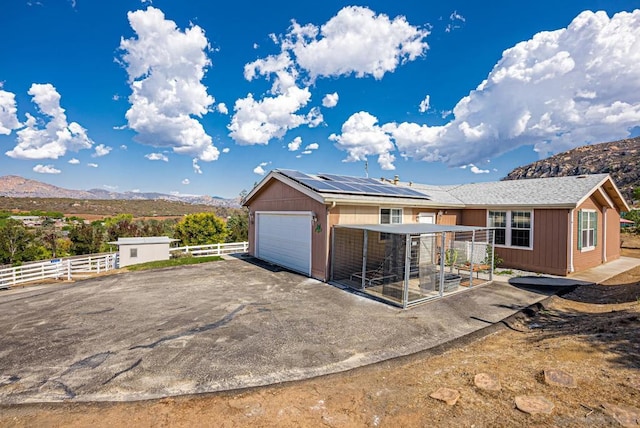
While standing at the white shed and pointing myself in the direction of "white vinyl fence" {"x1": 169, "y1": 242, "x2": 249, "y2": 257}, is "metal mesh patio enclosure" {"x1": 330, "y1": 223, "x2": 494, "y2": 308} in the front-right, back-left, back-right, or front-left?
front-right

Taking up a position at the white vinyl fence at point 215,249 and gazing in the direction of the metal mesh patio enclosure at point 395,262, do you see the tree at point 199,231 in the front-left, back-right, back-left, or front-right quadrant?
back-left

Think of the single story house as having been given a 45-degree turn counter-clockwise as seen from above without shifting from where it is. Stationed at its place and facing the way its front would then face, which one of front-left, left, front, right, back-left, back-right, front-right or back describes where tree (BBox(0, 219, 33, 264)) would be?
right

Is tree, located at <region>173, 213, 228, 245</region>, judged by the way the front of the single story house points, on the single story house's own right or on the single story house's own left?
on the single story house's own right

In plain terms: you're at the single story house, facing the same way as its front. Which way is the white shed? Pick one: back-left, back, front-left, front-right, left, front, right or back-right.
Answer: front-right

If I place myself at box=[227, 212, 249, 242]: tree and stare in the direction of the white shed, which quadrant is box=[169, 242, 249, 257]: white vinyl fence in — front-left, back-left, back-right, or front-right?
front-left

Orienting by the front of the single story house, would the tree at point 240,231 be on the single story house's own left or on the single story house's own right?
on the single story house's own right

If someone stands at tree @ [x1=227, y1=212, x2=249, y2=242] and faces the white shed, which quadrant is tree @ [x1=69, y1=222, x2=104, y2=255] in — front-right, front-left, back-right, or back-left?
front-right

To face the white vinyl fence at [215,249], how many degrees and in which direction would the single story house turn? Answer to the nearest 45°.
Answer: approximately 45° to its right

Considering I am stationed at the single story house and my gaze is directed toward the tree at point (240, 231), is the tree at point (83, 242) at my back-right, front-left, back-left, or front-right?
front-left

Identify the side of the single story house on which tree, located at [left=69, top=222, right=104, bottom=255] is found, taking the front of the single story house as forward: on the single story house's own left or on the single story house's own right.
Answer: on the single story house's own right
